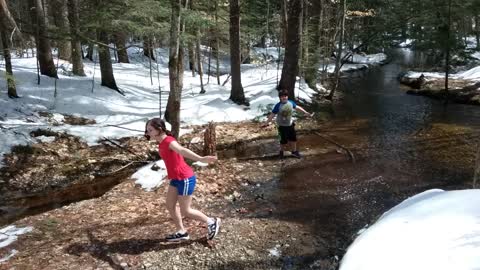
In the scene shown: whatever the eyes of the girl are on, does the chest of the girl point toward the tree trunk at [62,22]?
no

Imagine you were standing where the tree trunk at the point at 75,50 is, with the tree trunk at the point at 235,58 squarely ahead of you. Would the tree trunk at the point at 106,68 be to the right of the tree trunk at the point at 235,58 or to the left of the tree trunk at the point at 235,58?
right

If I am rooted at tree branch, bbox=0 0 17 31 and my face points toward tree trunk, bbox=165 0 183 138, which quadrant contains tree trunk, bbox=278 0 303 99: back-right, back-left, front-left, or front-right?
front-left

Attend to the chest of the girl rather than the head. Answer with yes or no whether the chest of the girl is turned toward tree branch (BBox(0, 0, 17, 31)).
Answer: no

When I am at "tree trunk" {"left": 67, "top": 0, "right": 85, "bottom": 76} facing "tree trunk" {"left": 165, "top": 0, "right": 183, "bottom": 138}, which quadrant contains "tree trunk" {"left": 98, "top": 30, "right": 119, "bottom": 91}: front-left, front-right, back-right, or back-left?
front-left

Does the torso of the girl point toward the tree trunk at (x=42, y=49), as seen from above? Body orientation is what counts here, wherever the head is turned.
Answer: no
